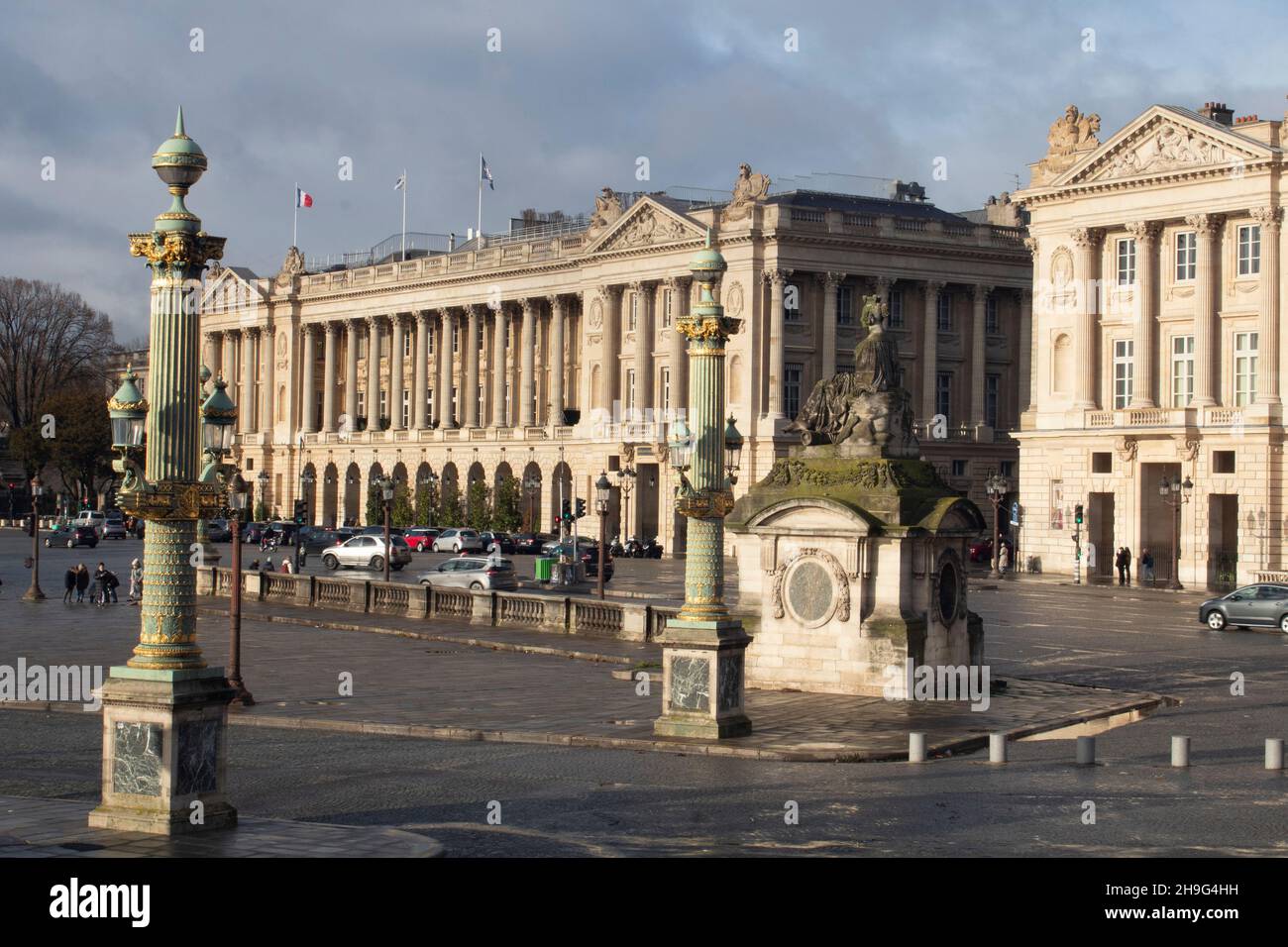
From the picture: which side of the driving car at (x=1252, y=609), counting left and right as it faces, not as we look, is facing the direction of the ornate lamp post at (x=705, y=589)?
left

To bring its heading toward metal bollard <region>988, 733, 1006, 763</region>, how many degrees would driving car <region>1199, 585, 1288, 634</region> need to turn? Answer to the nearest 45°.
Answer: approximately 90° to its left

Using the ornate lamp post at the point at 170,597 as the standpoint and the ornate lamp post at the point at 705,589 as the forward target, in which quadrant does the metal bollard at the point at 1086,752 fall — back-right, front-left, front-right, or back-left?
front-right

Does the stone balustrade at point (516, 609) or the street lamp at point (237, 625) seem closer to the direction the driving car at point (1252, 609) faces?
the stone balustrade

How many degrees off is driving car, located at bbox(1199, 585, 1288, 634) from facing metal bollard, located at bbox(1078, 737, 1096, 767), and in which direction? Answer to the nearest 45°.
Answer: approximately 90° to its left

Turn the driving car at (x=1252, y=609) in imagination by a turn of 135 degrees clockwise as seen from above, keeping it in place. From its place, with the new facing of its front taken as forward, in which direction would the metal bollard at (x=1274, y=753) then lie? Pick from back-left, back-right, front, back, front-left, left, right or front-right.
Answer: back-right

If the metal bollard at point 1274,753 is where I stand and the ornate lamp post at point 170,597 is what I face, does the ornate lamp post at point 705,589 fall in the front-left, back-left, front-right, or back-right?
front-right

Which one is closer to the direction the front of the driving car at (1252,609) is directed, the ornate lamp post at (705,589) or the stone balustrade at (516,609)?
the stone balustrade

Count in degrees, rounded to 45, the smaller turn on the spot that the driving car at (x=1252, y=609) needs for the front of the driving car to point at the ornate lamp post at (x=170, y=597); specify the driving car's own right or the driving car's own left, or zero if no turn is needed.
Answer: approximately 90° to the driving car's own left

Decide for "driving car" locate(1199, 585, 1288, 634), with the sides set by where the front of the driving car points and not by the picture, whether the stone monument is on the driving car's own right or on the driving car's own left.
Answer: on the driving car's own left

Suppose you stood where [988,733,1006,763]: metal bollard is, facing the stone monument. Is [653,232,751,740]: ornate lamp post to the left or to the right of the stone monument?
left

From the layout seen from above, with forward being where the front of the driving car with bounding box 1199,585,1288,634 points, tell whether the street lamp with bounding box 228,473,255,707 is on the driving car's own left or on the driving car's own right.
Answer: on the driving car's own left

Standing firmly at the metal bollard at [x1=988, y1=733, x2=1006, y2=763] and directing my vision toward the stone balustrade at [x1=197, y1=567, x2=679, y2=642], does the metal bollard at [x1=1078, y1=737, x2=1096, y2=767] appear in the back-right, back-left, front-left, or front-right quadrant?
back-right

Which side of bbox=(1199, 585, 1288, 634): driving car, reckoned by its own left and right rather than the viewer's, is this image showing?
left
